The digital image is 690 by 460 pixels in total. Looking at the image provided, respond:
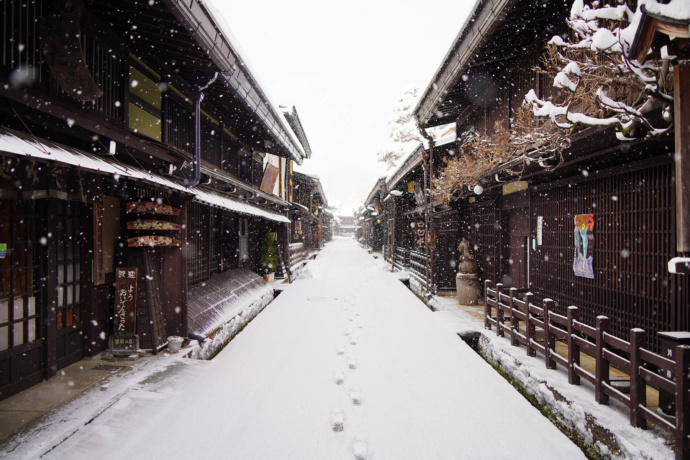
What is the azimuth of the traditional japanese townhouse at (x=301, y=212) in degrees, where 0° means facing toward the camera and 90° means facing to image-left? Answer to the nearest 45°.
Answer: approximately 270°

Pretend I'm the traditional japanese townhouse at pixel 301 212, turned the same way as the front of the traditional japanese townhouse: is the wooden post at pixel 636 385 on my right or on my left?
on my right

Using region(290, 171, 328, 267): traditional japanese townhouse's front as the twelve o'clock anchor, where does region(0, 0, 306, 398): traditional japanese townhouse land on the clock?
region(0, 0, 306, 398): traditional japanese townhouse is roughly at 3 o'clock from region(290, 171, 328, 267): traditional japanese townhouse.

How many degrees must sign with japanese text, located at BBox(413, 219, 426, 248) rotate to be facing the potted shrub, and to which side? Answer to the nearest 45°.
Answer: approximately 45° to its right

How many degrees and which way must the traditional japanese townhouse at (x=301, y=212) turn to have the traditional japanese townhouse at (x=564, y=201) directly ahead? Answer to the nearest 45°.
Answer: approximately 90° to its right

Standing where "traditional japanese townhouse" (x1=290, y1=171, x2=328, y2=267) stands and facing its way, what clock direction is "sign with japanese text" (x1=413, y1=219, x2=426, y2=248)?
The sign with japanese text is roughly at 2 o'clock from the traditional japanese townhouse.

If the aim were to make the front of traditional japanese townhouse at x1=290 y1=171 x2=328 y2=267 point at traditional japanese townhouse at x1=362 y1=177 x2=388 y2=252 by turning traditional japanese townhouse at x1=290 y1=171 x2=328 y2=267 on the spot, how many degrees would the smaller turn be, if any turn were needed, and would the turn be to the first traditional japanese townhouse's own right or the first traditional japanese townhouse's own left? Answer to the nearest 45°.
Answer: approximately 45° to the first traditional japanese townhouse's own left

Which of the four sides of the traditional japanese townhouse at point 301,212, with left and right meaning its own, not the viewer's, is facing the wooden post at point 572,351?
right

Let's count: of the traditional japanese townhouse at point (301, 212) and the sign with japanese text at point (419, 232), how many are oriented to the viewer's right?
1
